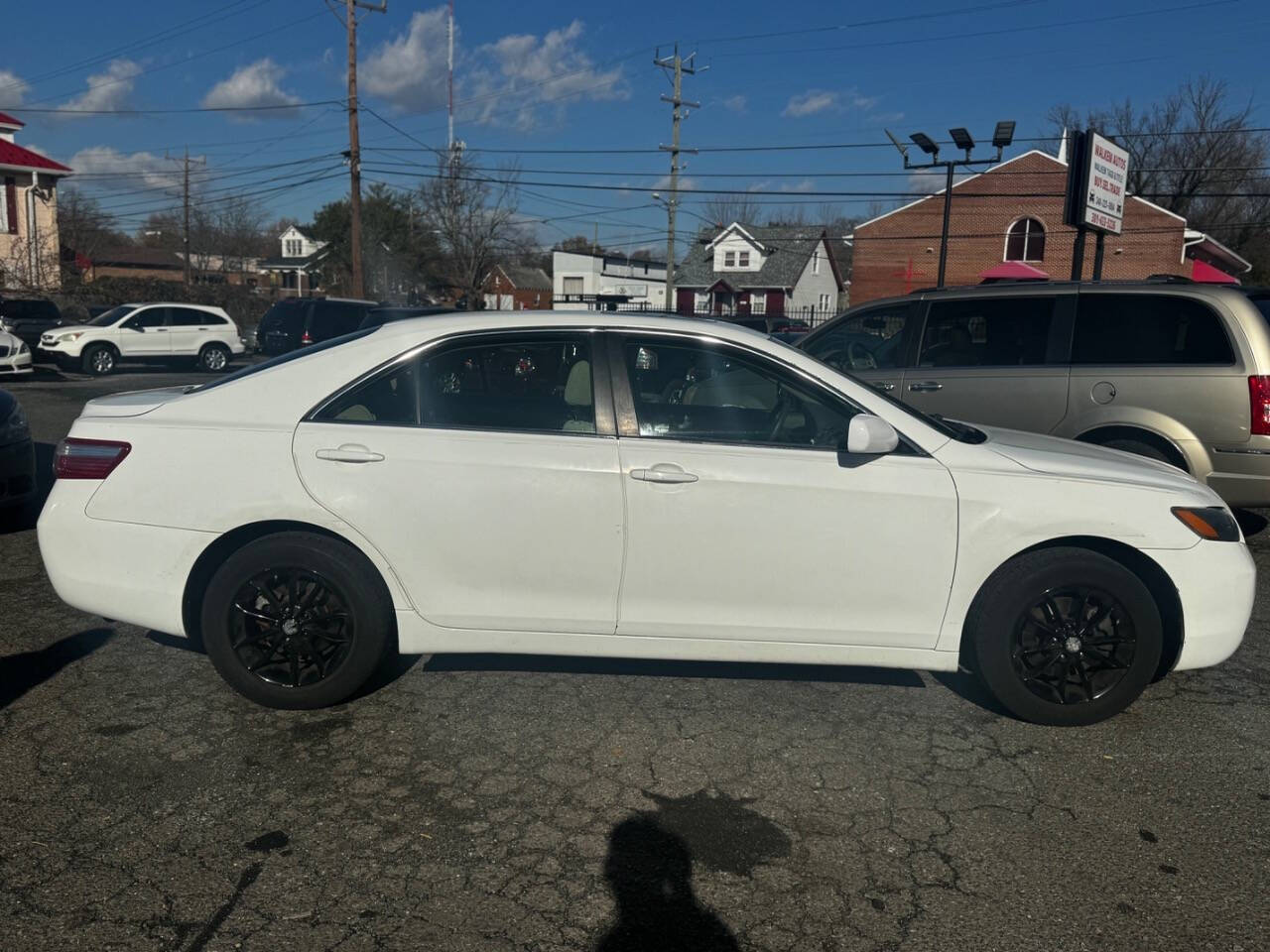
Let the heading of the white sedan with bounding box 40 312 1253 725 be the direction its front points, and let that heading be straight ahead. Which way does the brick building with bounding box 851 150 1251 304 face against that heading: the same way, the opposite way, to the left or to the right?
to the right

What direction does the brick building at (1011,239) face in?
toward the camera

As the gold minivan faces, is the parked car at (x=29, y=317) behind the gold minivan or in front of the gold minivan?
in front

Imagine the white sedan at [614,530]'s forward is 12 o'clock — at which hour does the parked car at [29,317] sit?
The parked car is roughly at 8 o'clock from the white sedan.

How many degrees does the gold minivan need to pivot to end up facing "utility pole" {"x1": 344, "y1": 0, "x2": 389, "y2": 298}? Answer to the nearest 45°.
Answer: approximately 45° to its right

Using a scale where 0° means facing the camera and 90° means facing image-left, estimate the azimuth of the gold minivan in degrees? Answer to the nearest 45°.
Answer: approximately 90°

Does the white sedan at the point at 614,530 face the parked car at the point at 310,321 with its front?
no

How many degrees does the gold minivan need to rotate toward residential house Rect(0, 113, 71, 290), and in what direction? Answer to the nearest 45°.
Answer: approximately 45° to its right

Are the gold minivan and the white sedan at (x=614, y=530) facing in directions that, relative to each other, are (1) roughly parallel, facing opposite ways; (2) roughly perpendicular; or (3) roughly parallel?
roughly parallel, facing opposite ways

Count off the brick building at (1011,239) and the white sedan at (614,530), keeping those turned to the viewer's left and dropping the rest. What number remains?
0

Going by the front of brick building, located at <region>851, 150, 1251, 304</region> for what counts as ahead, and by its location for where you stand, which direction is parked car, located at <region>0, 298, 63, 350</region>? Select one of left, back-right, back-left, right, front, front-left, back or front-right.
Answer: front-right

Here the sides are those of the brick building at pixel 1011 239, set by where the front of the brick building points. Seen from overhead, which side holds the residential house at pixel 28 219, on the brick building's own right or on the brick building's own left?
on the brick building's own right

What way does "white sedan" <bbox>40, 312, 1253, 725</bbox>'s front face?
to the viewer's right

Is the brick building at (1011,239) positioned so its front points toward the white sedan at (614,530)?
yes

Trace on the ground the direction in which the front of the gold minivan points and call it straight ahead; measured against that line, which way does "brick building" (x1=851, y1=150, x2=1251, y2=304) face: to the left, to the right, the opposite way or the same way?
to the left

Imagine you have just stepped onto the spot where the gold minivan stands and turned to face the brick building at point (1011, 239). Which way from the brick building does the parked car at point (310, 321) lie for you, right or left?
left

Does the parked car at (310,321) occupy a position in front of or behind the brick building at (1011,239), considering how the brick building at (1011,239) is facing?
in front

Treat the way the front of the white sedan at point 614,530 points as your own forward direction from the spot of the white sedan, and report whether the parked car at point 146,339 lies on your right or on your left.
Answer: on your left

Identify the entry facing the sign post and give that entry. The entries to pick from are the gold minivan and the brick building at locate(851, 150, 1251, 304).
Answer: the brick building

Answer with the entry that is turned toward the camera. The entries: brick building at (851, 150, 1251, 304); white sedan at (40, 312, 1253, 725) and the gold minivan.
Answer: the brick building
